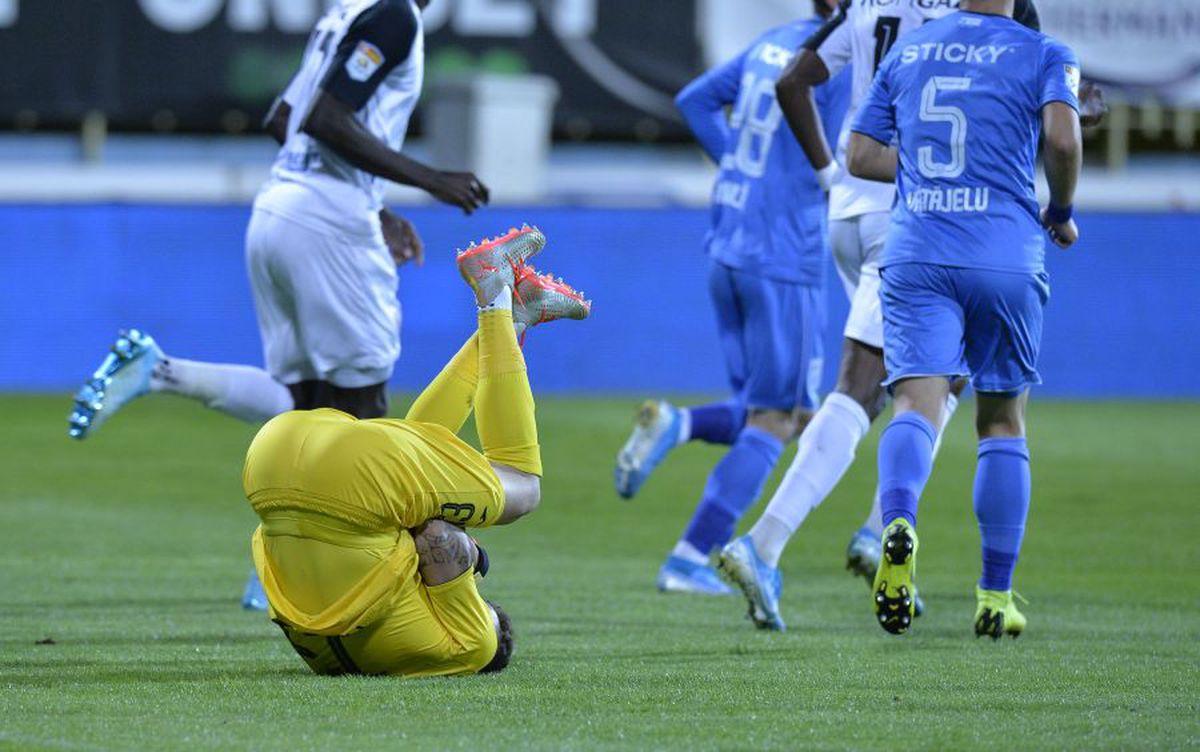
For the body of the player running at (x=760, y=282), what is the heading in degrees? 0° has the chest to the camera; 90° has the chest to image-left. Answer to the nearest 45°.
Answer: approximately 225°

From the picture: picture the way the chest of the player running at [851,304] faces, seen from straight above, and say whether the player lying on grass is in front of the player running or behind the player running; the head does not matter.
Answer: behind

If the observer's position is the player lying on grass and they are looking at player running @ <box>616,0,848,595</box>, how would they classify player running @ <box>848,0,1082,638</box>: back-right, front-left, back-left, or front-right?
front-right

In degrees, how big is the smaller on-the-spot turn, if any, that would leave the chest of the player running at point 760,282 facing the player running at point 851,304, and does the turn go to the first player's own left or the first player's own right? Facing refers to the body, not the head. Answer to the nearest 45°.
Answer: approximately 135° to the first player's own right

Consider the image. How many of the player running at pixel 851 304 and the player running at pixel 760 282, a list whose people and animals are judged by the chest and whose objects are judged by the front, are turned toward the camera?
0

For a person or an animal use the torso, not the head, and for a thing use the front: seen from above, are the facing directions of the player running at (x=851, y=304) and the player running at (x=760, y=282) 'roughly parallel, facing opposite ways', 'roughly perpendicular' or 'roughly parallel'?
roughly parallel

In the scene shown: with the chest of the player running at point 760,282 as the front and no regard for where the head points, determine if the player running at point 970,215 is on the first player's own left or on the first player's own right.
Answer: on the first player's own right

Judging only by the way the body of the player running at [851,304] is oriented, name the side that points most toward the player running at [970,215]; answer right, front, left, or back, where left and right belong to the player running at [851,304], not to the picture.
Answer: right

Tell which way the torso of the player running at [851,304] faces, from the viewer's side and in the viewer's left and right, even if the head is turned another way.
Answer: facing away from the viewer and to the right of the viewer

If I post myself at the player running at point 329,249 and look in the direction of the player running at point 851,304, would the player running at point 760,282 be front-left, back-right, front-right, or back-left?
front-left
